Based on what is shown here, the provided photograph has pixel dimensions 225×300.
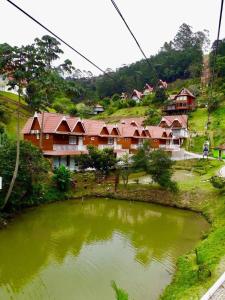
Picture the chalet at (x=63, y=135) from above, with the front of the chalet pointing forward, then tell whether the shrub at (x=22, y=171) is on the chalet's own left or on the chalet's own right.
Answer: on the chalet's own right

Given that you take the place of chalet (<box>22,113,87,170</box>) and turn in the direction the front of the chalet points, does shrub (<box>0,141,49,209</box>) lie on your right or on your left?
on your right

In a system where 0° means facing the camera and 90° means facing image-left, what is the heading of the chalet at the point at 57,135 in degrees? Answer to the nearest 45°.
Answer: approximately 315°

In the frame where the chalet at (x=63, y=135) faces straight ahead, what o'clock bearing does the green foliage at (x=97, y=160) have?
The green foliage is roughly at 12 o'clock from the chalet.

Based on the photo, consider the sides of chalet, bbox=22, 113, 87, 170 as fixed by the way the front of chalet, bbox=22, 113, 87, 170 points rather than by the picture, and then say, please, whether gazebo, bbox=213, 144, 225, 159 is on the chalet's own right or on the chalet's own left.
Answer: on the chalet's own left

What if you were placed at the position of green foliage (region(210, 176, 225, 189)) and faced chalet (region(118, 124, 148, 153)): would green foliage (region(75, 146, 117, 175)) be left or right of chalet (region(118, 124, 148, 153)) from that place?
left

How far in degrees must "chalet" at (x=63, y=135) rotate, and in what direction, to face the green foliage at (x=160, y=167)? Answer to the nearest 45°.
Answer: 0° — it already faces it

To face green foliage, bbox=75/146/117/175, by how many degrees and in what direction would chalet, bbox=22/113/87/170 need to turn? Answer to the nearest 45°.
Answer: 0° — it already faces it

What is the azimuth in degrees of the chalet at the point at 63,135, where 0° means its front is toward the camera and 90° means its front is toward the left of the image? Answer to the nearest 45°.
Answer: approximately 315°
